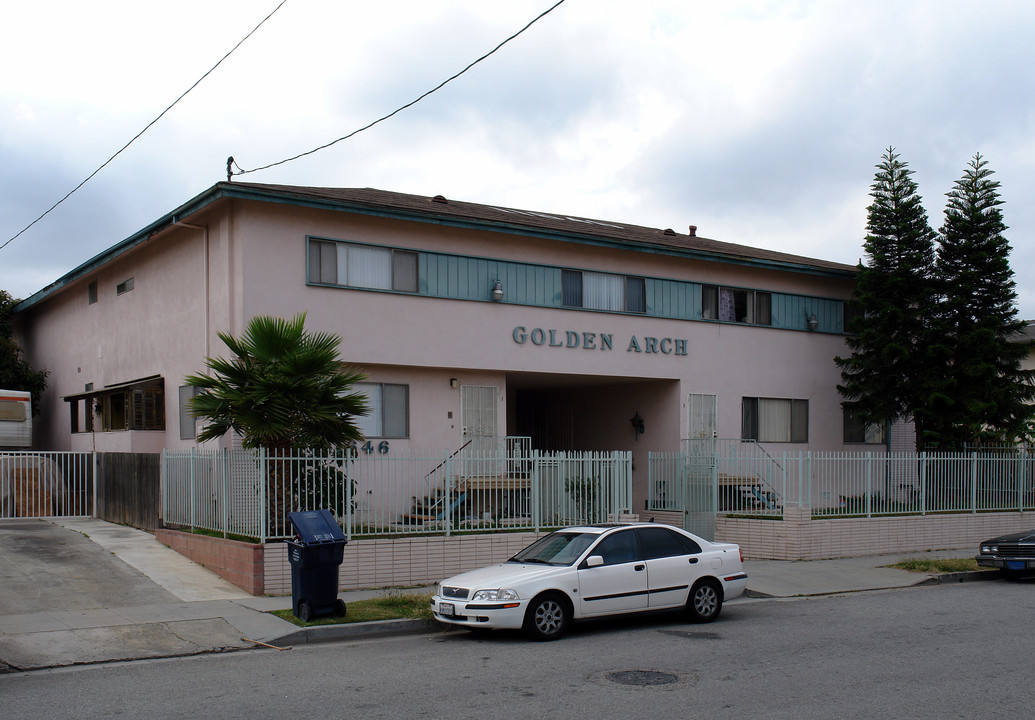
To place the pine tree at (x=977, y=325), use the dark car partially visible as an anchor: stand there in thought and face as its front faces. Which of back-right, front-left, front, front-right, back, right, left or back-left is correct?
back-right

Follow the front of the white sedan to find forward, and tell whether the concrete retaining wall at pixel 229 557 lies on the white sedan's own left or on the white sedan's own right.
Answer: on the white sedan's own right

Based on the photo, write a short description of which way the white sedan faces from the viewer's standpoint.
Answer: facing the viewer and to the left of the viewer

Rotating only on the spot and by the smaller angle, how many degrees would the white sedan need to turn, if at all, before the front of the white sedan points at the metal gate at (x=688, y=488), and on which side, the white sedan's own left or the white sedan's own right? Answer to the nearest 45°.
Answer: approximately 135° to the white sedan's own right

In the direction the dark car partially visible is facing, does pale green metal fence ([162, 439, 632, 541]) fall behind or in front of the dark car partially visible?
in front

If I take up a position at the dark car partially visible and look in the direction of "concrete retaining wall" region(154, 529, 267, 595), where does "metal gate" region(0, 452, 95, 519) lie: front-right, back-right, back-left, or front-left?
front-right

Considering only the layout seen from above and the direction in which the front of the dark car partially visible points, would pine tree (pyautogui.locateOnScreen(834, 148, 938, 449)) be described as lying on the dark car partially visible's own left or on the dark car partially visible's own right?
on the dark car partially visible's own right

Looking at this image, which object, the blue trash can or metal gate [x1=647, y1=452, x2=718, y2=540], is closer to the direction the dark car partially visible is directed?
the blue trash can

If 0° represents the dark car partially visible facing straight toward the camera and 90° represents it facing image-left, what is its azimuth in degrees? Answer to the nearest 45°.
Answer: approximately 45°

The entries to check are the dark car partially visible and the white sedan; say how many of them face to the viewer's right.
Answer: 0
